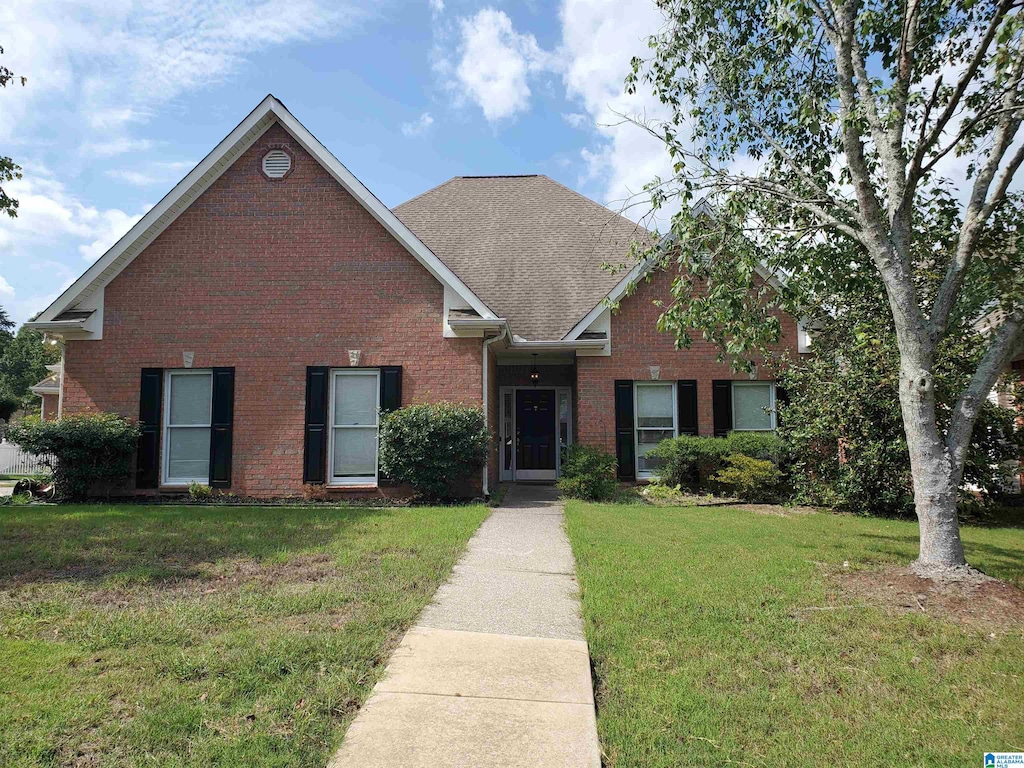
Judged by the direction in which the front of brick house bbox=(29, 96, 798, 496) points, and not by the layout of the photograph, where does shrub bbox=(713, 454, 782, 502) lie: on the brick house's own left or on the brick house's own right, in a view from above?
on the brick house's own left

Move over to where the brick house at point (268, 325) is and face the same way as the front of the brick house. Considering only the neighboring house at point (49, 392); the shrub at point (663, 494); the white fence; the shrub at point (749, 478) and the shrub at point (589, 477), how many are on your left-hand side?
3

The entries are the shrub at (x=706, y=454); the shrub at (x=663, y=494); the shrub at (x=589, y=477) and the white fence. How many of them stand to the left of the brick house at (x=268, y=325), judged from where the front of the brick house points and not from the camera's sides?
3

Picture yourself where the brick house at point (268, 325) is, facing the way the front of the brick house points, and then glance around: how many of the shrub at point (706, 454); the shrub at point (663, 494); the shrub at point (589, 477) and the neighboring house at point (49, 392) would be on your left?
3

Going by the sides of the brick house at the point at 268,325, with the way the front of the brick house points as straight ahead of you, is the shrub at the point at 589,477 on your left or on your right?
on your left

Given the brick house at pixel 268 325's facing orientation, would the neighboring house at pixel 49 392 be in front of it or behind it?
behind

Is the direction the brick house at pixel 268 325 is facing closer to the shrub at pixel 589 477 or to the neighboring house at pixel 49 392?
the shrub

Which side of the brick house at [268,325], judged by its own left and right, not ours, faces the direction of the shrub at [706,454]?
left

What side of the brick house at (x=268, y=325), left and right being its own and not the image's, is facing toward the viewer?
front

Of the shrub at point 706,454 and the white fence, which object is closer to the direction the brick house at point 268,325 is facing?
the shrub
